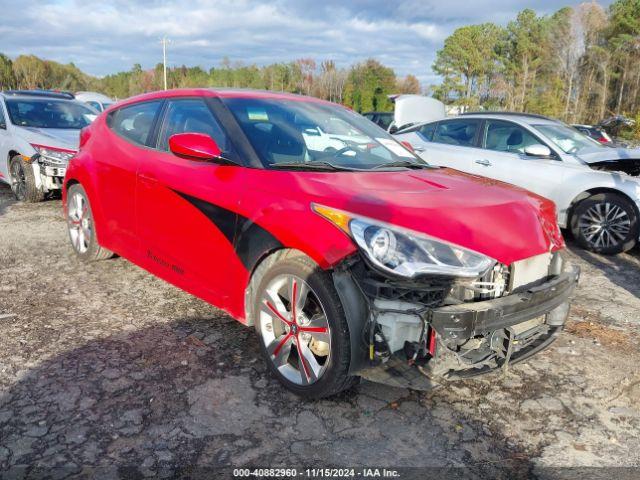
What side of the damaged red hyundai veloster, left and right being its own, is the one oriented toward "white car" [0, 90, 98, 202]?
back

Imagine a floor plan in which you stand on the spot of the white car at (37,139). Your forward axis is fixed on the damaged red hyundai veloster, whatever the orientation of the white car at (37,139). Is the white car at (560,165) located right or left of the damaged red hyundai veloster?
left

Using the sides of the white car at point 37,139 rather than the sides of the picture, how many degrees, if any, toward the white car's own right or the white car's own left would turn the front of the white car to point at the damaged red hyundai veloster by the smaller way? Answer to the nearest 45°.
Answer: approximately 45° to the white car's own right

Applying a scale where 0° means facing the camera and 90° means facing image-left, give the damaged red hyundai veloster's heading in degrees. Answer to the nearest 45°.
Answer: approximately 315°

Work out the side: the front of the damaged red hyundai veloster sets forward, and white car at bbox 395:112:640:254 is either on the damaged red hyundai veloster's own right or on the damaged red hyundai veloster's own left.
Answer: on the damaged red hyundai veloster's own left

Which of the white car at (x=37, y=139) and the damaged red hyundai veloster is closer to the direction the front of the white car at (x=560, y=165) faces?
the damaged red hyundai veloster

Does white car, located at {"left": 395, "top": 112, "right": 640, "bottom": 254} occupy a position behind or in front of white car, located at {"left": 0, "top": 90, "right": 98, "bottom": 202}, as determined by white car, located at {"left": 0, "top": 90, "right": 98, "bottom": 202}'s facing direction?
in front

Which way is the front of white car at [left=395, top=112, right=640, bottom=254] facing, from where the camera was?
facing the viewer and to the right of the viewer

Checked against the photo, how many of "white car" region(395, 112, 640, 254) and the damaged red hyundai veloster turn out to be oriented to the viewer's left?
0

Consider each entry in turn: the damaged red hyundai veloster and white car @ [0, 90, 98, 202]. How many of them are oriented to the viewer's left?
0

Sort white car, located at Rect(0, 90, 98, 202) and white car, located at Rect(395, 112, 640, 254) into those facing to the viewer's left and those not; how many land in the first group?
0

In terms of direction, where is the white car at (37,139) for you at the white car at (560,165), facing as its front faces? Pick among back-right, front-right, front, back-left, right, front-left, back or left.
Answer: back-right
